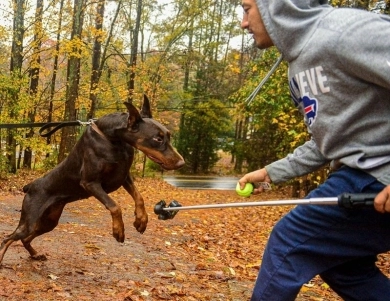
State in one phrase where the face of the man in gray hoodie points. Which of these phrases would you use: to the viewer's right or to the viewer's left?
to the viewer's left

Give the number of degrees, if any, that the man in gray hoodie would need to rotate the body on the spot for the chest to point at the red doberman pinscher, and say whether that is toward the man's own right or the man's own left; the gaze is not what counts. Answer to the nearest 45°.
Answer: approximately 45° to the man's own right

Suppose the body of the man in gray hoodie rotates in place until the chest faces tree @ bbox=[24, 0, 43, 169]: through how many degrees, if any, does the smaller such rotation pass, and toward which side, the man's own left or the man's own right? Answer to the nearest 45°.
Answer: approximately 45° to the man's own right

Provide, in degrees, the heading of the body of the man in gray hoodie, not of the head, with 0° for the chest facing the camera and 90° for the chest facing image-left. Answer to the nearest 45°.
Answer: approximately 90°
